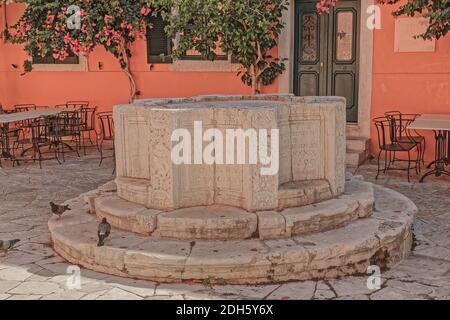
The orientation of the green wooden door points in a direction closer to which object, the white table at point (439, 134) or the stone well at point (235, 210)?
the stone well

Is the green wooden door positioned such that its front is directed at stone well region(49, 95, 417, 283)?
yes

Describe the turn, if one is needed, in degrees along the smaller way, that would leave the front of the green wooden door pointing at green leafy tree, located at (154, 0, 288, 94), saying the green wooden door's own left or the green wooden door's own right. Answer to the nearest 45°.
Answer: approximately 45° to the green wooden door's own right

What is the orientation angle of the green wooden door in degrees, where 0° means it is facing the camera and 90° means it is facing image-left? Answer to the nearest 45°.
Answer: approximately 0°

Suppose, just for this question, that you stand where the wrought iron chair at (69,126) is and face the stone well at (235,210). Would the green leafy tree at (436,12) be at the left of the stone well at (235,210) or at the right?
left
